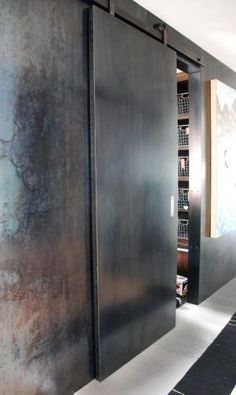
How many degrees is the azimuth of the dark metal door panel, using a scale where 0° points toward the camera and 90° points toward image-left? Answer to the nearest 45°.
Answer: approximately 315°

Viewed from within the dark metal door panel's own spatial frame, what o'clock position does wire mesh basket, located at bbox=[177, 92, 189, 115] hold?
The wire mesh basket is roughly at 8 o'clock from the dark metal door panel.

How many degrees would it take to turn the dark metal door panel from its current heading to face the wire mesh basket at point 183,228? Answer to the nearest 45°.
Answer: approximately 135° to its left

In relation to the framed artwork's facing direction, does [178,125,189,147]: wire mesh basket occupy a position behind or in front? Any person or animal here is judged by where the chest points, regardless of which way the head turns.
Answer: behind

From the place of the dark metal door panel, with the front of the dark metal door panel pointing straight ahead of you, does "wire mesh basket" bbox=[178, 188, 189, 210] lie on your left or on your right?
on your left

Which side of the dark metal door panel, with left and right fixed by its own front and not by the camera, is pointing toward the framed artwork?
left

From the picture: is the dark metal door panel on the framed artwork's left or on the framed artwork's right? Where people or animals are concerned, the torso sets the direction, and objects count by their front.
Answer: on its right
